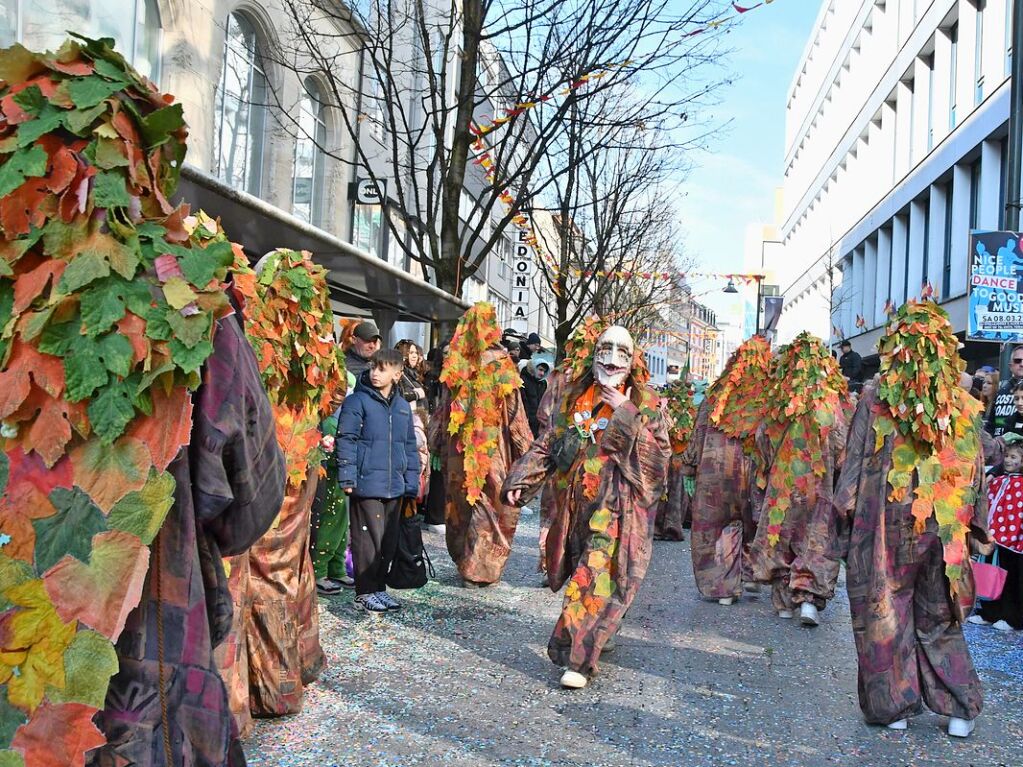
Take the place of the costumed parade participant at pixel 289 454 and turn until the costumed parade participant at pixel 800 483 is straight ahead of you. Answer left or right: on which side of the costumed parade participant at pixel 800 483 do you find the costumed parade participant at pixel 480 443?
left

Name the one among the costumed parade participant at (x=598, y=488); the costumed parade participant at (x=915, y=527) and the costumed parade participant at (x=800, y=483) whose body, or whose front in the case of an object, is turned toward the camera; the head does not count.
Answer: the costumed parade participant at (x=598, y=488)

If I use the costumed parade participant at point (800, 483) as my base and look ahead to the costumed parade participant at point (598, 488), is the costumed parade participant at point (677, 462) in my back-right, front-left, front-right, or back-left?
back-right

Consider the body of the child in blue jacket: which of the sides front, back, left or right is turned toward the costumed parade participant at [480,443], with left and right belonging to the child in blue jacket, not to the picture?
left

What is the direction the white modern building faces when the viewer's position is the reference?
facing the viewer and to the left of the viewer

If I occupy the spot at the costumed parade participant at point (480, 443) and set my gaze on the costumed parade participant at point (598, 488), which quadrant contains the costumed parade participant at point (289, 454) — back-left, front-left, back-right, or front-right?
front-right
